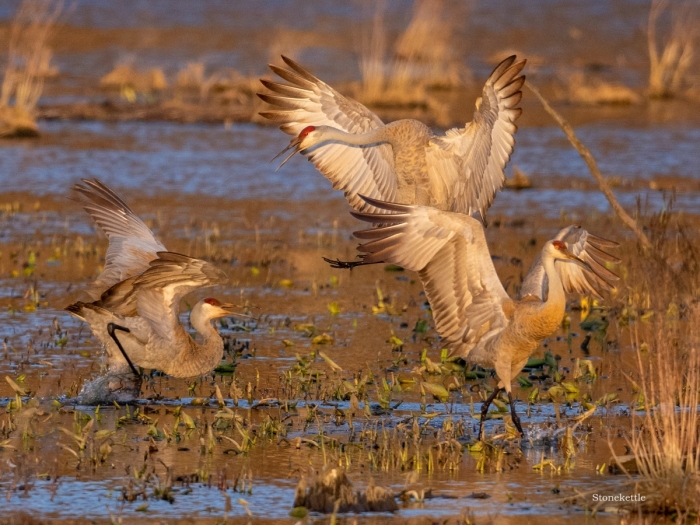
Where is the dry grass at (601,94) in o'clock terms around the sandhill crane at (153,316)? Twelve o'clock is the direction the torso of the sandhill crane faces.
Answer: The dry grass is roughly at 10 o'clock from the sandhill crane.

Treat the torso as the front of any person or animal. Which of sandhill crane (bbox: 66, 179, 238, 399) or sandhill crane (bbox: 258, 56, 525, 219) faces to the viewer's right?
sandhill crane (bbox: 66, 179, 238, 399)

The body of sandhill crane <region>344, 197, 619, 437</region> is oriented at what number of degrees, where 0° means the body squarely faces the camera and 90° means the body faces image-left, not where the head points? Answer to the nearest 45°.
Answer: approximately 315°

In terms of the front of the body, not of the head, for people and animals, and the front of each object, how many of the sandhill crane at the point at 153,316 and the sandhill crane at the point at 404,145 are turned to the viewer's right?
1

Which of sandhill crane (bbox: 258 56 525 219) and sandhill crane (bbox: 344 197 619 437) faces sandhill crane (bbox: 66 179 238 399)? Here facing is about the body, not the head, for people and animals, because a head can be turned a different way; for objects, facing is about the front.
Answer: sandhill crane (bbox: 258 56 525 219)

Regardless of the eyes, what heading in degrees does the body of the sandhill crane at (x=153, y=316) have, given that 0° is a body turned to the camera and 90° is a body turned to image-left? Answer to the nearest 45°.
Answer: approximately 270°

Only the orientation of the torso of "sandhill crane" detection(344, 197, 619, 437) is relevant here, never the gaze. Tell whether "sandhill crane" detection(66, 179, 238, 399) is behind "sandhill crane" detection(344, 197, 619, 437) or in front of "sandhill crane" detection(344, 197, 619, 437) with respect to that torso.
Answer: behind

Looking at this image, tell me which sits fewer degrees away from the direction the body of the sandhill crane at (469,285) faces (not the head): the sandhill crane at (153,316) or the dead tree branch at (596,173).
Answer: the dead tree branch

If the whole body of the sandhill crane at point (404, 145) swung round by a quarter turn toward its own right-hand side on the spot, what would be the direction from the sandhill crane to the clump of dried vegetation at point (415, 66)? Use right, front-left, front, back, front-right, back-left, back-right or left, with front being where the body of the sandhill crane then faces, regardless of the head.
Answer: front-right

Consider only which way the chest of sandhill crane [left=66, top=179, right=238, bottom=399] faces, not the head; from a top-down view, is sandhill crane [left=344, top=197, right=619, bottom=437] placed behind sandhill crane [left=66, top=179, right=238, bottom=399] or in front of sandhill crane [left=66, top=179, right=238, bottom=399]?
in front

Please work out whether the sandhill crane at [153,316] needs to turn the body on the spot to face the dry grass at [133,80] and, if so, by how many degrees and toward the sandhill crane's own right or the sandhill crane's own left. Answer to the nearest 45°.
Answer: approximately 90° to the sandhill crane's own left

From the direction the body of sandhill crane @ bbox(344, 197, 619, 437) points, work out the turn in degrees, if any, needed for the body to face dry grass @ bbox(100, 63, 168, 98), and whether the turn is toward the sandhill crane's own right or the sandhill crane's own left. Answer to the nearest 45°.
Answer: approximately 180°
